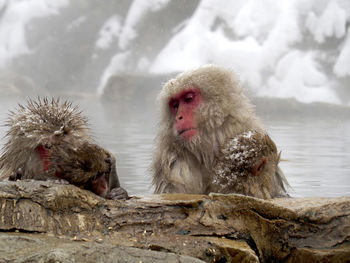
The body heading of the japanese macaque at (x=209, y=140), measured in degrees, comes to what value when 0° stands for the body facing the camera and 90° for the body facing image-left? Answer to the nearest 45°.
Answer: approximately 45°
